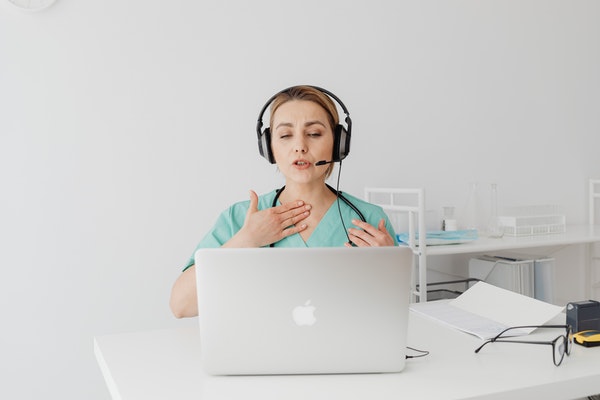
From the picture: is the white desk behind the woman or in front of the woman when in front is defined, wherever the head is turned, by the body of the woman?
in front

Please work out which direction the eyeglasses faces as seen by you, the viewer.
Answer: facing to the right of the viewer

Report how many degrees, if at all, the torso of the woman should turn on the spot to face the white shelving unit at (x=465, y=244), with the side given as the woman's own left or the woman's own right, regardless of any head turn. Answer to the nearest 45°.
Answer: approximately 135° to the woman's own left

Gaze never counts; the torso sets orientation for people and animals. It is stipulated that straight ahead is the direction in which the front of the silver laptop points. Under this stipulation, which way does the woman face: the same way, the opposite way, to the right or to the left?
the opposite way

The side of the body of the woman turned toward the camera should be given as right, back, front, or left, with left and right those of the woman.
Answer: front

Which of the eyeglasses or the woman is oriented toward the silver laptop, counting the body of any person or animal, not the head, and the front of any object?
the woman

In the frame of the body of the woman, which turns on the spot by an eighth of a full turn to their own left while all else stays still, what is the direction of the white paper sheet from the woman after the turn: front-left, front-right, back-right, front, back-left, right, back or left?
front-left

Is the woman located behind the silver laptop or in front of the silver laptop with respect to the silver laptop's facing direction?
in front

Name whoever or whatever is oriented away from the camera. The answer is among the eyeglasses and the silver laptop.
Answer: the silver laptop

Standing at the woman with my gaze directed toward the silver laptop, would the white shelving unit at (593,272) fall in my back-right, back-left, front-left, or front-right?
back-left

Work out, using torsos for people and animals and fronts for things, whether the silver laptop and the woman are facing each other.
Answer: yes

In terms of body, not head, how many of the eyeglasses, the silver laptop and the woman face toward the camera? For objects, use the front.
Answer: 1

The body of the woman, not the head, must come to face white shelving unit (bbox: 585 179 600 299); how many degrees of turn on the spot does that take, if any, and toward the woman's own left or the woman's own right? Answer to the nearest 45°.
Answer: approximately 135° to the woman's own left

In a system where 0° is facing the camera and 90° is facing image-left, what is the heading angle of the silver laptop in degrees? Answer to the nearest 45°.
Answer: approximately 180°

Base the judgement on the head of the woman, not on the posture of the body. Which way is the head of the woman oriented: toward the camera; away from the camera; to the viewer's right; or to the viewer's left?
toward the camera

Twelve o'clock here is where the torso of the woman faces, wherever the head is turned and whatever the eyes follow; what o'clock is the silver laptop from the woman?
The silver laptop is roughly at 12 o'clock from the woman.

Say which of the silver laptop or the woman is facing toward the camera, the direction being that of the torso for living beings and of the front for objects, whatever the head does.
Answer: the woman
